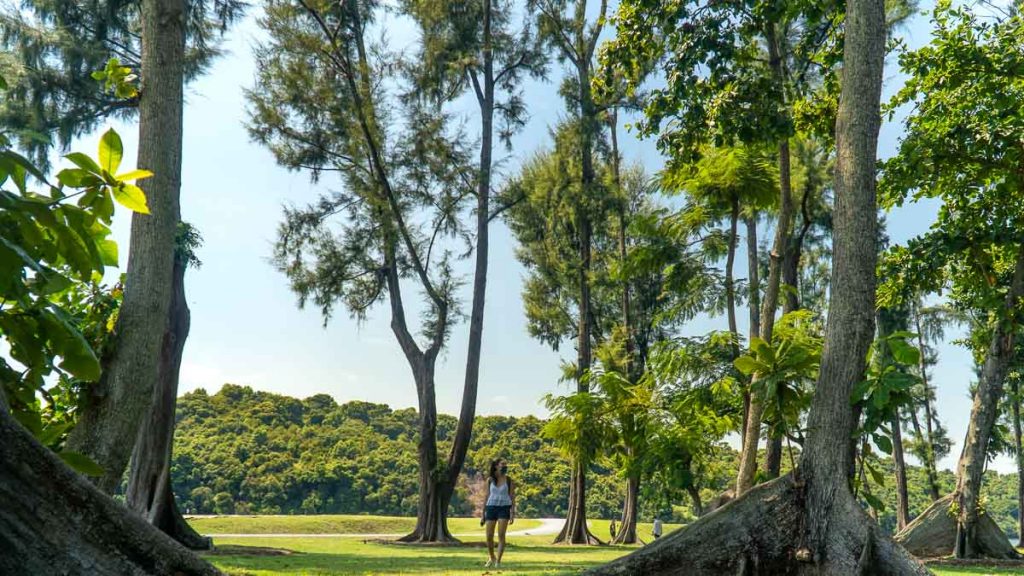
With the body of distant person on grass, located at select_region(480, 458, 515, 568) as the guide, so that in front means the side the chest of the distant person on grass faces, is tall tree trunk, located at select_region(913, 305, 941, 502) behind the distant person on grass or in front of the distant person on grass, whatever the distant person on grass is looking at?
behind

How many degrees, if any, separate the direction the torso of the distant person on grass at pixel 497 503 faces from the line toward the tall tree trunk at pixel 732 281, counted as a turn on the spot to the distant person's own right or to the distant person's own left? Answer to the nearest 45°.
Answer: approximately 90° to the distant person's own left

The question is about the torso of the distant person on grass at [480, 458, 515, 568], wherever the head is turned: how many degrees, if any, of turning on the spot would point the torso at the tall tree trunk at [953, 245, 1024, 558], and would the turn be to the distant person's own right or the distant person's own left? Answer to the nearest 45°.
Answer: approximately 90° to the distant person's own left

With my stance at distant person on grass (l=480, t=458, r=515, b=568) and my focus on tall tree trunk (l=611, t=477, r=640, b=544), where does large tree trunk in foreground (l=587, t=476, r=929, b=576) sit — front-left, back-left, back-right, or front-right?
back-right

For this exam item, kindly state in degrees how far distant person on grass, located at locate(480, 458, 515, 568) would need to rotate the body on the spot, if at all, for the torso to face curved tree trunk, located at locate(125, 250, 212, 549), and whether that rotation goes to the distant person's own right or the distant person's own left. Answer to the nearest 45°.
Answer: approximately 90° to the distant person's own right

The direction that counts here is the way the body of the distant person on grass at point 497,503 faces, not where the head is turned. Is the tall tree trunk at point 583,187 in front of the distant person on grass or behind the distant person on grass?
behind

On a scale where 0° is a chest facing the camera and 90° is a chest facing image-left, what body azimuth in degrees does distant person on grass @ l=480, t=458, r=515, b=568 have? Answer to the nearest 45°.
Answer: approximately 0°

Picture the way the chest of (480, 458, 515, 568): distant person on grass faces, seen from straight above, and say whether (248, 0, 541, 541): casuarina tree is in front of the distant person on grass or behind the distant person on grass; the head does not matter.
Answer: behind
